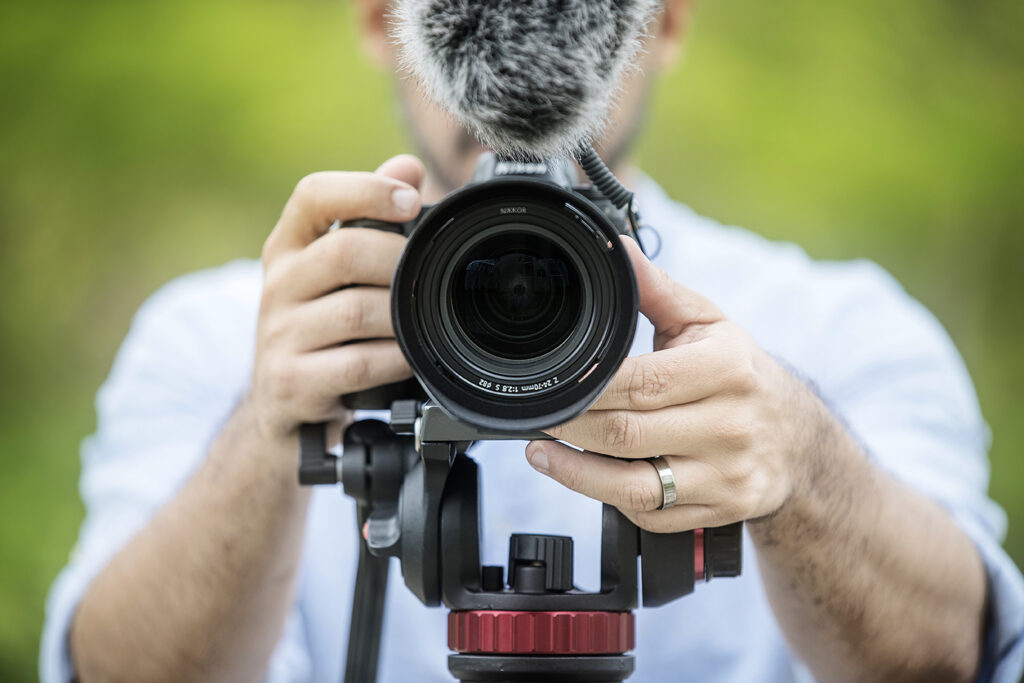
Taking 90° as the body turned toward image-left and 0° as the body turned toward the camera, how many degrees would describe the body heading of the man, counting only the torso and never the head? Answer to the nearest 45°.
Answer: approximately 0°
